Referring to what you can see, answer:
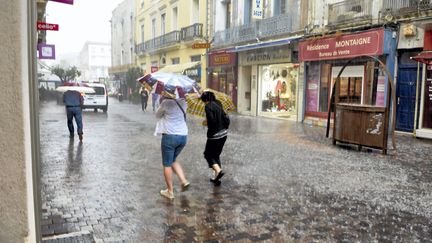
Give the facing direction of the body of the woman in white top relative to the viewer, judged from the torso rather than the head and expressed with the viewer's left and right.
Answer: facing away from the viewer and to the left of the viewer

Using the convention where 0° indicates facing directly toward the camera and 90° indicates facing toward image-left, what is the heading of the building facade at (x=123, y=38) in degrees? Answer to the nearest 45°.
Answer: approximately 45°

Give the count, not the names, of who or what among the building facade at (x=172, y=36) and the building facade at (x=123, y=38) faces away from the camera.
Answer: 0

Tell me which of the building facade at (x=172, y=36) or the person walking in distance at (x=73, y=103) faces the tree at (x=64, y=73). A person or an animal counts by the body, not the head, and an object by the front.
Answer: the person walking in distance

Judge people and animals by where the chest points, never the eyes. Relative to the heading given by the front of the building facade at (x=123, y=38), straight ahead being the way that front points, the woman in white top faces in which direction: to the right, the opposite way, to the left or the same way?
to the right

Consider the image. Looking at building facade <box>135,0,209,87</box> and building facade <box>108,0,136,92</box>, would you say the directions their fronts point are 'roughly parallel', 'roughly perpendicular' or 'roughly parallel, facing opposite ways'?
roughly parallel

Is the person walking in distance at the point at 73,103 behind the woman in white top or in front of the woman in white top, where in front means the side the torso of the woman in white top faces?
in front

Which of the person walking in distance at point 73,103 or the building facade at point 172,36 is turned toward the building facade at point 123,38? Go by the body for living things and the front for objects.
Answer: the person walking in distance

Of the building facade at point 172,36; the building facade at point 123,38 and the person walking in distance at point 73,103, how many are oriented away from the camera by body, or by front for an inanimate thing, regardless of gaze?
1

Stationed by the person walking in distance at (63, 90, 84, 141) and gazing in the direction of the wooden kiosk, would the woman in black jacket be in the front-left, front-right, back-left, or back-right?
front-right

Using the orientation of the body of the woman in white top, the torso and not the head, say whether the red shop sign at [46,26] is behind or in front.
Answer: in front

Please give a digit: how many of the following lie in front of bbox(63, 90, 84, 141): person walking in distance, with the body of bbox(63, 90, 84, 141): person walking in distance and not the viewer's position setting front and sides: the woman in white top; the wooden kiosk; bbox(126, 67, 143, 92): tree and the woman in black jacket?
1

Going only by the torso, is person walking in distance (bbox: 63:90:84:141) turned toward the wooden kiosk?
no

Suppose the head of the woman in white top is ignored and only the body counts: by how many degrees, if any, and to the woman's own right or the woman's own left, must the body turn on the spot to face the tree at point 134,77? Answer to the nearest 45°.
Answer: approximately 45° to the woman's own right

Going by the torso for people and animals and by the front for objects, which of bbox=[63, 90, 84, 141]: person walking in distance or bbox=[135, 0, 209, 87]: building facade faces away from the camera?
the person walking in distance

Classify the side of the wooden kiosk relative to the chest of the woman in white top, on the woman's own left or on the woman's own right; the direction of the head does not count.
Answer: on the woman's own right

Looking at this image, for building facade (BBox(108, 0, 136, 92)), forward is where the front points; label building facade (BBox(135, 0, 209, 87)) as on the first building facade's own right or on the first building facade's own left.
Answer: on the first building facade's own left

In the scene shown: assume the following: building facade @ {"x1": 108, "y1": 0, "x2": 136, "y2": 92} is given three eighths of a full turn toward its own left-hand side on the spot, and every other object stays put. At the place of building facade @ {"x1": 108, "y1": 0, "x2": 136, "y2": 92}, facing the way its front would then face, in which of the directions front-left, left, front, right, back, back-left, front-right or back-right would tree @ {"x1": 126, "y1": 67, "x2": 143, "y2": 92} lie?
right

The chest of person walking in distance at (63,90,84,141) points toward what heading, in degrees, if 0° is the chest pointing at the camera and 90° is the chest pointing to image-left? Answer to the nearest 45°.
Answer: approximately 180°
